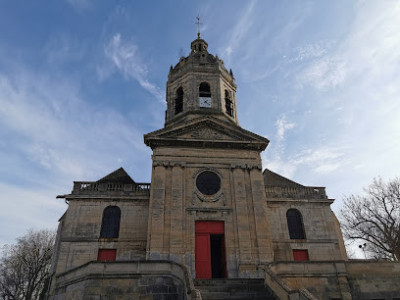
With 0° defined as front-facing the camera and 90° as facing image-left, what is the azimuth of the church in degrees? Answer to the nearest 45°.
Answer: approximately 0°
